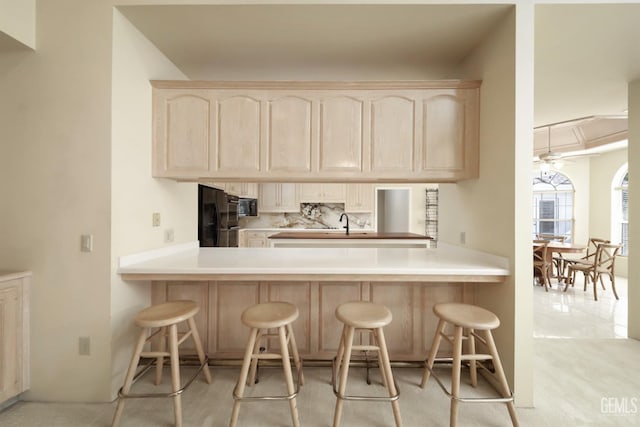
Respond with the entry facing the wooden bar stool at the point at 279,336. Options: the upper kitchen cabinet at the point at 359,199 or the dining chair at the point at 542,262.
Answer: the upper kitchen cabinet

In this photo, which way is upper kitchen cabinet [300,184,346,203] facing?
toward the camera

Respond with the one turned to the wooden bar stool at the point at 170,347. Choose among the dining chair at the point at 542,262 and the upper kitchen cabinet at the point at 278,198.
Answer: the upper kitchen cabinet

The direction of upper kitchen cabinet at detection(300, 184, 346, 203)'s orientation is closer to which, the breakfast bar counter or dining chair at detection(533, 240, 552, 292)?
the breakfast bar counter

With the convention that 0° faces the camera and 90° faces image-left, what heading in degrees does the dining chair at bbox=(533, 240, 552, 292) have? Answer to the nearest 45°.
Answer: approximately 225°

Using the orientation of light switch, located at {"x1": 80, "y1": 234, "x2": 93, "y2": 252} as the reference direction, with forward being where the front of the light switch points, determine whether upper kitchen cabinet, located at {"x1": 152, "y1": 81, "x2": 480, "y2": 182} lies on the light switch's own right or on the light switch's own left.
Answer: on the light switch's own left

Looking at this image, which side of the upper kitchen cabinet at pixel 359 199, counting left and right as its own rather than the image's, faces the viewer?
front

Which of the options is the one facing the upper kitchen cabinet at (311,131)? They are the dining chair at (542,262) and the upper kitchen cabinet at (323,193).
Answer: the upper kitchen cabinet at (323,193)

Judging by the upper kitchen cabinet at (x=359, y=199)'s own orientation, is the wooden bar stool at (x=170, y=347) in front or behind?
in front

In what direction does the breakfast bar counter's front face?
toward the camera

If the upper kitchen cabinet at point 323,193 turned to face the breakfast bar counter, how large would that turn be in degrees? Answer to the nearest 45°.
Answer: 0° — it already faces it
